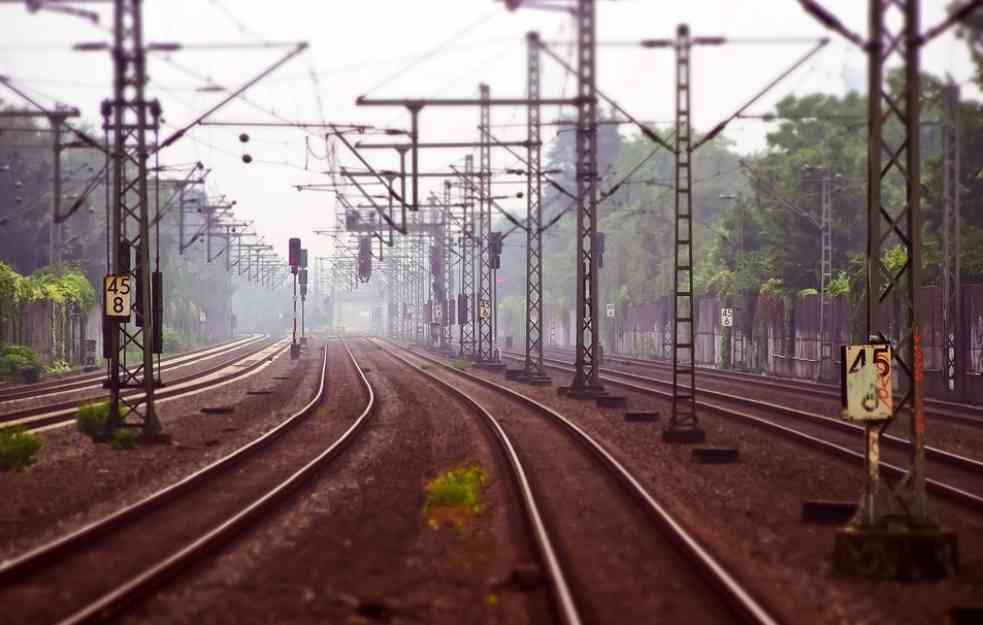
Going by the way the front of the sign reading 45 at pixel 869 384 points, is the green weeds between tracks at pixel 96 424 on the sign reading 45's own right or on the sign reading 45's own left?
on the sign reading 45's own right

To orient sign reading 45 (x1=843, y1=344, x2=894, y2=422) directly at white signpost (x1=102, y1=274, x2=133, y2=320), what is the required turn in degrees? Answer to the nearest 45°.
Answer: approximately 135° to its right

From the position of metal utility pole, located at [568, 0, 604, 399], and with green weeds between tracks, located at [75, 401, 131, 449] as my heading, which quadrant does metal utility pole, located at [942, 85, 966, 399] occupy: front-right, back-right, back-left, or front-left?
back-left

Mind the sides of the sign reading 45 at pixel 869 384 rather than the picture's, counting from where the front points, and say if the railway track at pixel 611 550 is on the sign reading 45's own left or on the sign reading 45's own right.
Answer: on the sign reading 45's own right

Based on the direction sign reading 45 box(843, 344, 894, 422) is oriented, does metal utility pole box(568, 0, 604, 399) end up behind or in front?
behind

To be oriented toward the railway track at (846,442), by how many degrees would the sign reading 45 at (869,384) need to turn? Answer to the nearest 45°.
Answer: approximately 180°

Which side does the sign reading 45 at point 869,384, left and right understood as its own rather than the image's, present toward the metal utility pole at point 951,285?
back

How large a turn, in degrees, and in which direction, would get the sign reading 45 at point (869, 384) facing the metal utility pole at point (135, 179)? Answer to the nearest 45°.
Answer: approximately 135° to its right

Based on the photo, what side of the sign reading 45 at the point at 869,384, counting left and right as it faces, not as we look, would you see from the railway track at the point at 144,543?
right

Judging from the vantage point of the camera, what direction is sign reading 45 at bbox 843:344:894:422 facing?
facing the viewer

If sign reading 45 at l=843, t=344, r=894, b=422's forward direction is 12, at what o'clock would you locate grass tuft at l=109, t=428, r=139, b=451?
The grass tuft is roughly at 4 o'clock from the sign reading 45.

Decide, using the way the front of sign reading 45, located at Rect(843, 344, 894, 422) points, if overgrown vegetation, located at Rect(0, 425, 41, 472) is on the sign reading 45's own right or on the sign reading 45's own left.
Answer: on the sign reading 45's own right

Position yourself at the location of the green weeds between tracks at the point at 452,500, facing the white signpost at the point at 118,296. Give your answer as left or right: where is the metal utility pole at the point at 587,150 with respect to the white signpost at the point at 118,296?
right
